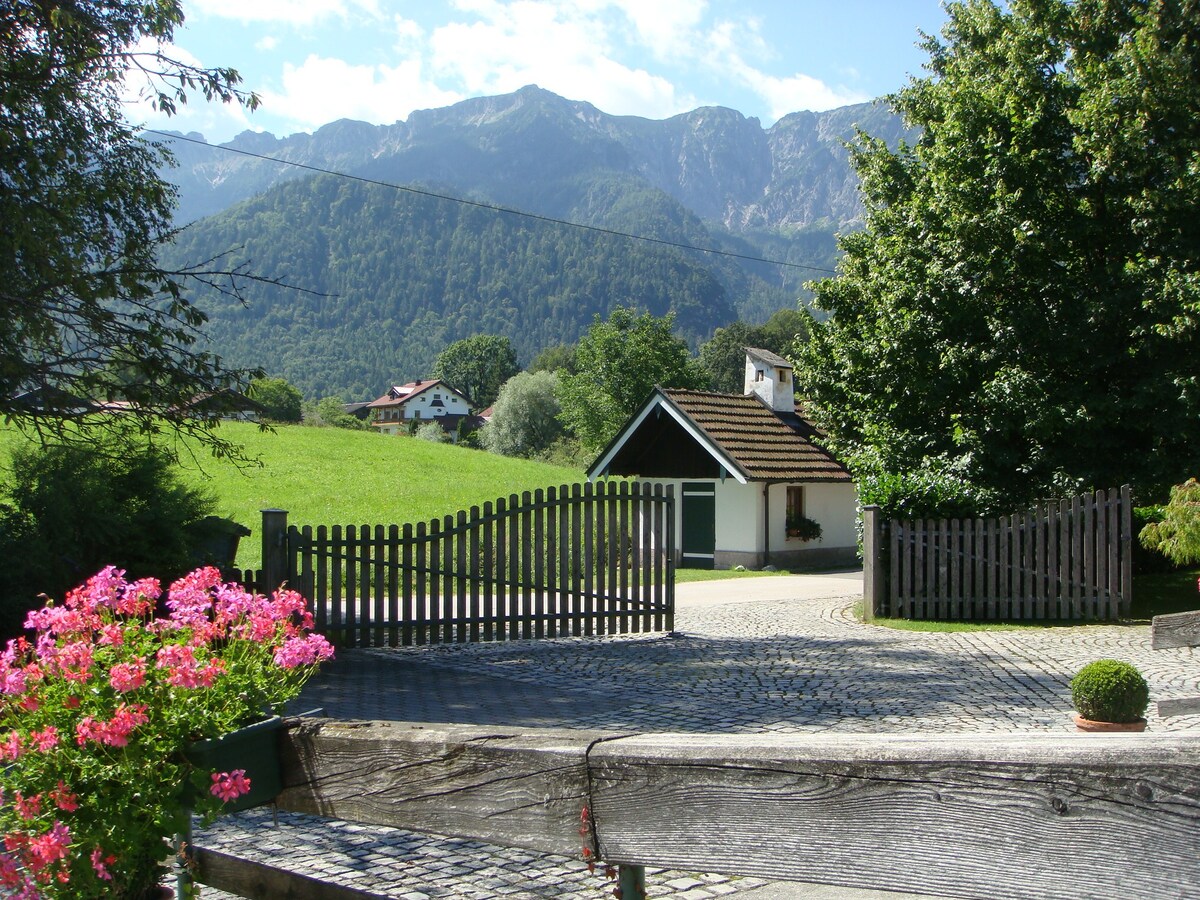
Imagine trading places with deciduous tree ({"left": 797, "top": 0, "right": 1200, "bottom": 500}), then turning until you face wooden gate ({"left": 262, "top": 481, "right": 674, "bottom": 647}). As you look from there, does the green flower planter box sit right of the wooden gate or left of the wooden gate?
left

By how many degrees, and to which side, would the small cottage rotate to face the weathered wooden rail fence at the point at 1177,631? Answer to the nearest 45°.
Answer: approximately 45° to its left

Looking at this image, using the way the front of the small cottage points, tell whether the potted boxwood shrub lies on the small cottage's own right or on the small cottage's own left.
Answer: on the small cottage's own left

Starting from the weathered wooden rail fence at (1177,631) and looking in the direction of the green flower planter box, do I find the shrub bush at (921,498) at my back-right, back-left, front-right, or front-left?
back-right

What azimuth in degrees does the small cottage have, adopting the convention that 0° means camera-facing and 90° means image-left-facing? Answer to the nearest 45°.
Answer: approximately 45°

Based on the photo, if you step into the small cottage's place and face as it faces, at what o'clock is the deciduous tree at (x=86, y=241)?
The deciduous tree is roughly at 11 o'clock from the small cottage.

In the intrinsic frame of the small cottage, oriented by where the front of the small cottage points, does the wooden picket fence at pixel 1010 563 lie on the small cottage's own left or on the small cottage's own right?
on the small cottage's own left
